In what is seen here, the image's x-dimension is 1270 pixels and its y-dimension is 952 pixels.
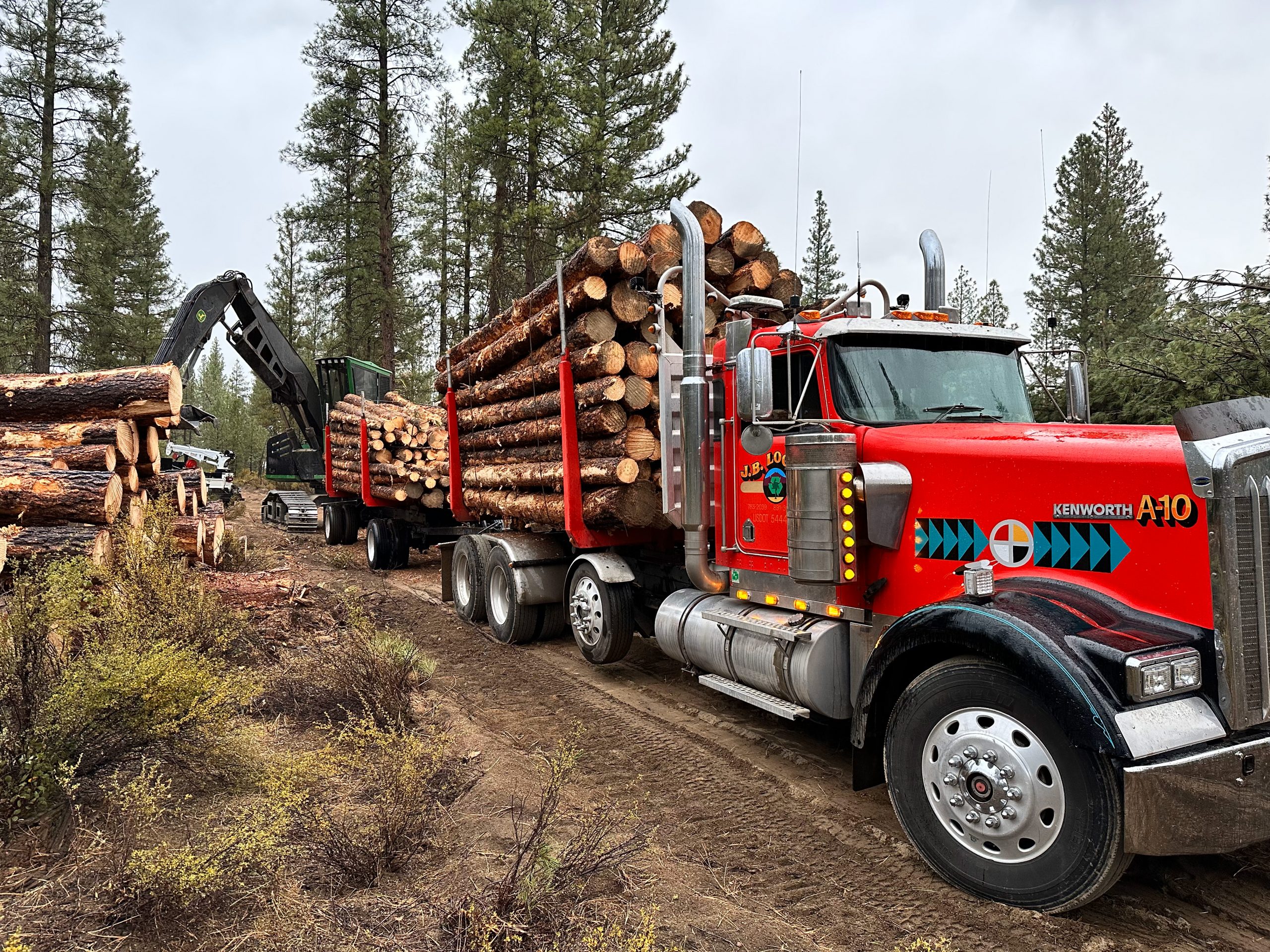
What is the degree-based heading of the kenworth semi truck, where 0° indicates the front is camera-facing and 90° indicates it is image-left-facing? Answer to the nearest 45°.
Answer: approximately 315°

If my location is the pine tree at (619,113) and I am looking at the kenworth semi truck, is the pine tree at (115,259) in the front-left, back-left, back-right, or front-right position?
back-right

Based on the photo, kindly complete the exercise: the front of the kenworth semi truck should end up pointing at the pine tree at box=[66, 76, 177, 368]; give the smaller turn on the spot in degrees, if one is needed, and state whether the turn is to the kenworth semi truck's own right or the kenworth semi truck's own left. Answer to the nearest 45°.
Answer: approximately 180°

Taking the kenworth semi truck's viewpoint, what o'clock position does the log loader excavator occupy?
The log loader excavator is roughly at 6 o'clock from the kenworth semi truck.

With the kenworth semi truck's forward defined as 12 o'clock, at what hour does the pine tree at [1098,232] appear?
The pine tree is roughly at 8 o'clock from the kenworth semi truck.

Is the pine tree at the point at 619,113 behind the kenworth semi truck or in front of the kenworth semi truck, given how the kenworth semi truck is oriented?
behind
